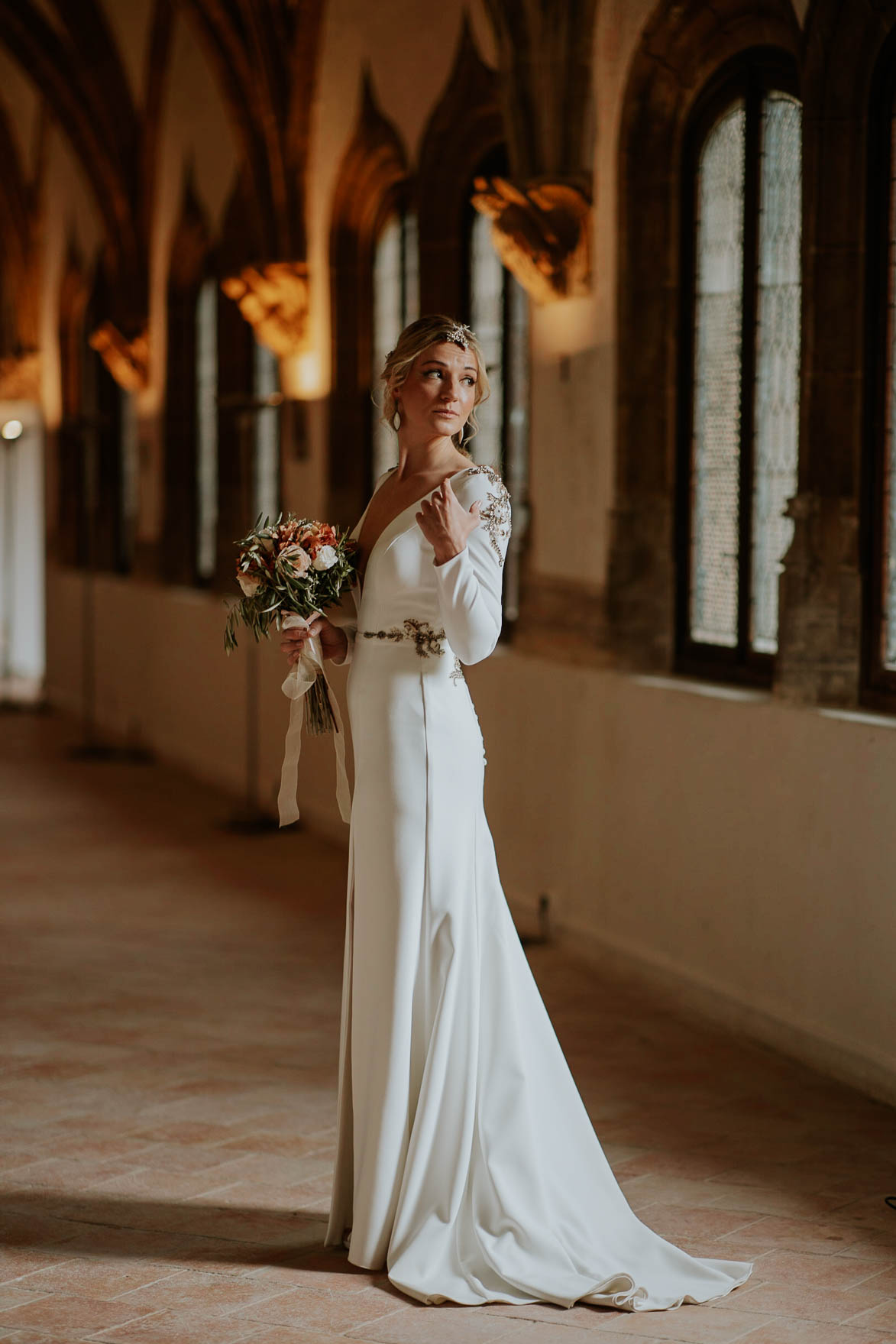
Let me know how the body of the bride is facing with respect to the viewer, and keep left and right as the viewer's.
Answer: facing the viewer and to the left of the viewer

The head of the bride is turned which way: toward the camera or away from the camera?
toward the camera

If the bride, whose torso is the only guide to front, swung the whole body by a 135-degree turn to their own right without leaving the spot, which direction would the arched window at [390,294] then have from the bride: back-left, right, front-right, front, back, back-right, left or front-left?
front

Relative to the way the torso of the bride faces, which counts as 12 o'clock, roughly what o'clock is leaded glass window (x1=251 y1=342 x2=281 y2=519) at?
The leaded glass window is roughly at 4 o'clock from the bride.

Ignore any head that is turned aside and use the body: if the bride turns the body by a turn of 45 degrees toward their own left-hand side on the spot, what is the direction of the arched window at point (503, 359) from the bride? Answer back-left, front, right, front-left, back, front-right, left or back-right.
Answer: back
